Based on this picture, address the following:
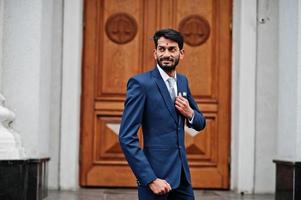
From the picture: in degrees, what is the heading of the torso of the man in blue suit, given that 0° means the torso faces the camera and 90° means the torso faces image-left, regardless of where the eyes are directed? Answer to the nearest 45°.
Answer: approximately 315°
